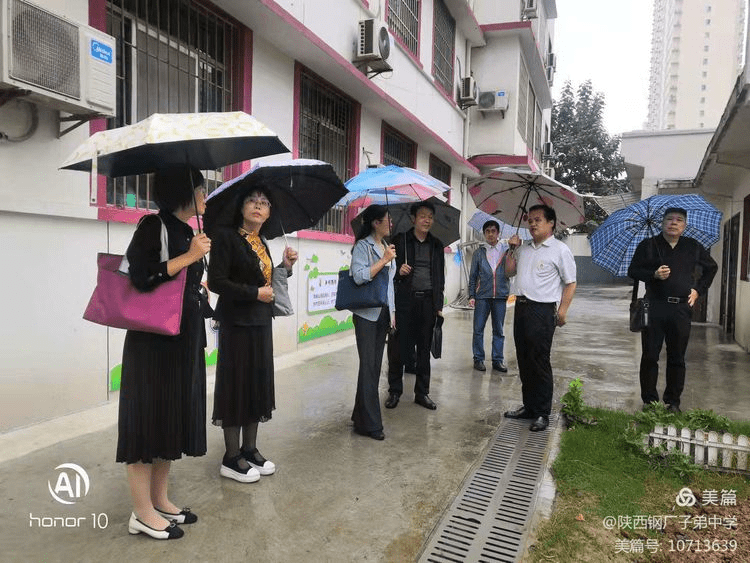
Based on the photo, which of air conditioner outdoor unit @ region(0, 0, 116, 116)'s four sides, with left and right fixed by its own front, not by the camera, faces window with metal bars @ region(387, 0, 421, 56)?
left

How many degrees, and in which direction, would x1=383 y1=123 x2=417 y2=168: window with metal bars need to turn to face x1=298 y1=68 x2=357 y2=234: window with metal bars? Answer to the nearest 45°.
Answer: approximately 45° to its right

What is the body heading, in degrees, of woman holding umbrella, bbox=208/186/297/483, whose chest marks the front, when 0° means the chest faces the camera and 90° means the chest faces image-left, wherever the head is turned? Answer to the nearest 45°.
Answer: approximately 315°

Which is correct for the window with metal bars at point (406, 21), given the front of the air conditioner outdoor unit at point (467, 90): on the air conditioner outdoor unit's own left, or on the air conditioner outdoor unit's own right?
on the air conditioner outdoor unit's own right

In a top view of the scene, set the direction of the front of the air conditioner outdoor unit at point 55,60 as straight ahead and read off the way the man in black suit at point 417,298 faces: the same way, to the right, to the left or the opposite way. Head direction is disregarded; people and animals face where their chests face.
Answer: to the right

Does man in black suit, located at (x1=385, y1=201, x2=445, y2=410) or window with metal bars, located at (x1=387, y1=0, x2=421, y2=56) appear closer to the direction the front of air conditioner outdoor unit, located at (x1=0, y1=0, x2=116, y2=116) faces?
the man in black suit

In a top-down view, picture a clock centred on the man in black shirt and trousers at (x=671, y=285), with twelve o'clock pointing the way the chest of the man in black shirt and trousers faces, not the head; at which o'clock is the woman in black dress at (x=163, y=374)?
The woman in black dress is roughly at 1 o'clock from the man in black shirt and trousers.

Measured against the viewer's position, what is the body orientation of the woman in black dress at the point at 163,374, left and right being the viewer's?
facing to the right of the viewer
